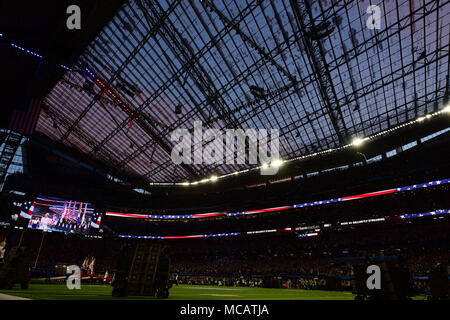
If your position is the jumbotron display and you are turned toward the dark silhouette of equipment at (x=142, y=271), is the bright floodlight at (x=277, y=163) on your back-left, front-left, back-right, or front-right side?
front-left

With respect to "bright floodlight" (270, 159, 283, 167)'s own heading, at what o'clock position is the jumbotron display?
The jumbotron display is roughly at 3 o'clock from the bright floodlight.

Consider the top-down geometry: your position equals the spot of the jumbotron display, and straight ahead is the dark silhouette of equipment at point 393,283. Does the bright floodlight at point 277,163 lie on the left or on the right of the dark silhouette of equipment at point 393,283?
left

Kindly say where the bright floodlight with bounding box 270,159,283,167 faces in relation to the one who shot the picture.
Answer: facing the viewer

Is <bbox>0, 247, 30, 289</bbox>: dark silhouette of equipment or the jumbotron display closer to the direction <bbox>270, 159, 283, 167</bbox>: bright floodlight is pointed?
the dark silhouette of equipment

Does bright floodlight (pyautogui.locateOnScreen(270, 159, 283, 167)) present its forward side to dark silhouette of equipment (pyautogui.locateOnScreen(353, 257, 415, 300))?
yes

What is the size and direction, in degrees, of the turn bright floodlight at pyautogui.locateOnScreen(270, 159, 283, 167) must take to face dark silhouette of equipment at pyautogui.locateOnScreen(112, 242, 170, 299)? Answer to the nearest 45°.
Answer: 0° — it already faces it
